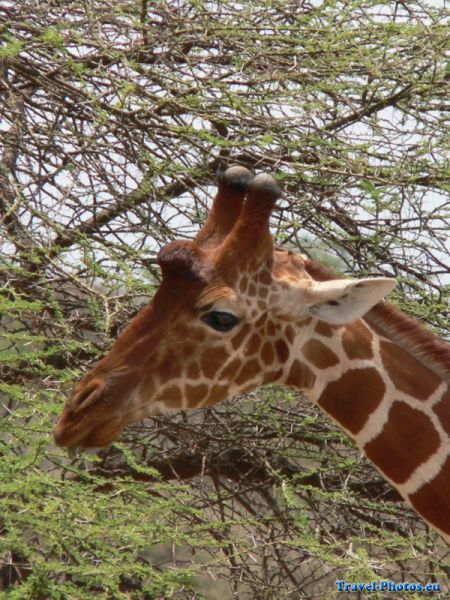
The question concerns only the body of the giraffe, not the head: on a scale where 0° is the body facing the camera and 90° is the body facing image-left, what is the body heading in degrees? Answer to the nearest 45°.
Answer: approximately 90°

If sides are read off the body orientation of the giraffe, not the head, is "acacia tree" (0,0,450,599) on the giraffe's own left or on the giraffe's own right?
on the giraffe's own right
